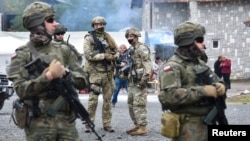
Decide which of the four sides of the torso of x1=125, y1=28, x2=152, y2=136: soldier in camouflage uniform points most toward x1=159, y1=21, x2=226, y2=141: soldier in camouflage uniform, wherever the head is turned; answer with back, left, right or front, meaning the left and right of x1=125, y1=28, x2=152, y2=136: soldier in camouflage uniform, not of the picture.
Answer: left

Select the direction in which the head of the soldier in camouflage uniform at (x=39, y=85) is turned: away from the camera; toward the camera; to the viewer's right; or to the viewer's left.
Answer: to the viewer's right

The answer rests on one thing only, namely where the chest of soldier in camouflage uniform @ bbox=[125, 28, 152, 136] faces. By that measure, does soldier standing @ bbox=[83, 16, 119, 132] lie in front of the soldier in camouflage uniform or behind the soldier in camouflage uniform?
in front

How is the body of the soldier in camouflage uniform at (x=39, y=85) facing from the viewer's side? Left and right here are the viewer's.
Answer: facing the viewer and to the right of the viewer

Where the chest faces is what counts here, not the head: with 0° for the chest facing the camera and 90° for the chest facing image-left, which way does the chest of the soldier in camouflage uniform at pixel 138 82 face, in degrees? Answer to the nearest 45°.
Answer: approximately 90°
